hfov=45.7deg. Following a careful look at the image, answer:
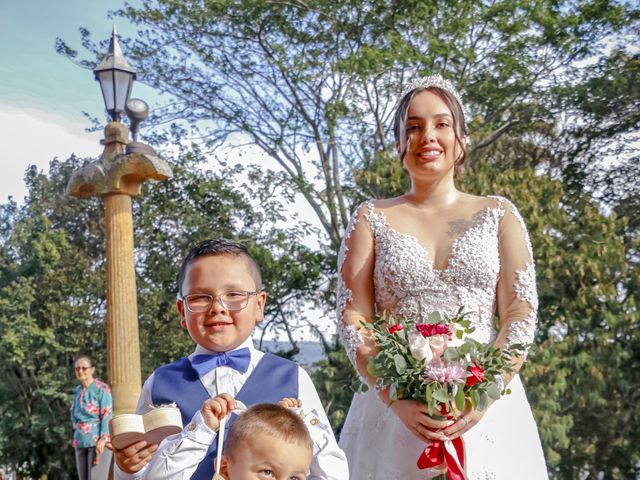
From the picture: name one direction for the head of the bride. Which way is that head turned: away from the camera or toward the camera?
toward the camera

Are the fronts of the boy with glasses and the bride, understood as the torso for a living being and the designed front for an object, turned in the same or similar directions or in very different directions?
same or similar directions

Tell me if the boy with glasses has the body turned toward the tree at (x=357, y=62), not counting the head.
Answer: no

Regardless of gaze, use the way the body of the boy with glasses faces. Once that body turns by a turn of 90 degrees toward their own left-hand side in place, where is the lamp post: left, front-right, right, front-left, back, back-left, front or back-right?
left

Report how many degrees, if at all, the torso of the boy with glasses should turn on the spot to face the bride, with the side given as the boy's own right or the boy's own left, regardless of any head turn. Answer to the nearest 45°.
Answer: approximately 135° to the boy's own left

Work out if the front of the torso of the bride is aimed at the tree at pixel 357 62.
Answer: no

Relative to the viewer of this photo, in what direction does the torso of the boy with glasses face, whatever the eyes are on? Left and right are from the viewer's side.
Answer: facing the viewer

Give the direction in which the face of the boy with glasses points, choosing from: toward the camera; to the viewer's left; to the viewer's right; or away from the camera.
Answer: toward the camera

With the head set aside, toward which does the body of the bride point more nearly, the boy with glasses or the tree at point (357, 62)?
the boy with glasses

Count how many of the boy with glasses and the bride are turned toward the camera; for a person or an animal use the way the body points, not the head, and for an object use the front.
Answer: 2

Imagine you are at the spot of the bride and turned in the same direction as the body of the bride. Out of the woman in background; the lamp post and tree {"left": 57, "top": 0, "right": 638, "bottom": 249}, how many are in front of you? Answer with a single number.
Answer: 0

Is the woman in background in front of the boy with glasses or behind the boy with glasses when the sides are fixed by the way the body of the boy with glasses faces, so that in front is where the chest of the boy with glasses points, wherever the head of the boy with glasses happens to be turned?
behind

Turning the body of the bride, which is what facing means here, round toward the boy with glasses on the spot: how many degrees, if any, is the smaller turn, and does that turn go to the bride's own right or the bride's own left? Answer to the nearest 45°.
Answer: approximately 45° to the bride's own right

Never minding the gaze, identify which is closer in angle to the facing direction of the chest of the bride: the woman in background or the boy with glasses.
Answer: the boy with glasses

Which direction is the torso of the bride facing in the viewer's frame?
toward the camera

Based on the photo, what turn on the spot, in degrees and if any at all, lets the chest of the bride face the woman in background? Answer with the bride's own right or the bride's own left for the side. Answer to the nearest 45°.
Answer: approximately 135° to the bride's own right
